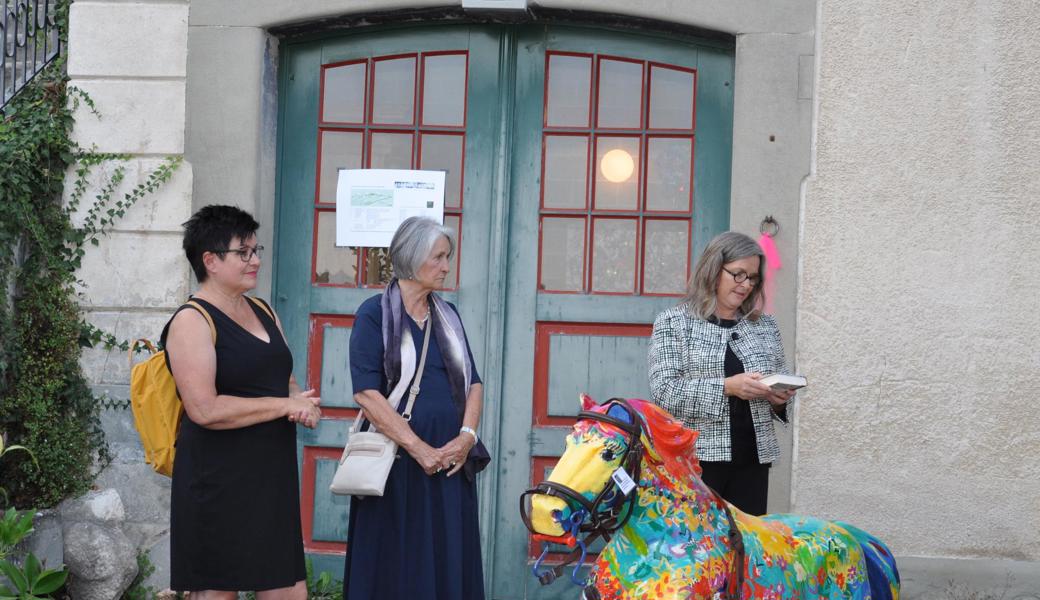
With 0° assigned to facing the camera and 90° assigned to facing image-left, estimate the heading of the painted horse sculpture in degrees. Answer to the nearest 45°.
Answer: approximately 45°

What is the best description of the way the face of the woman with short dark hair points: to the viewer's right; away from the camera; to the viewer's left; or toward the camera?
to the viewer's right

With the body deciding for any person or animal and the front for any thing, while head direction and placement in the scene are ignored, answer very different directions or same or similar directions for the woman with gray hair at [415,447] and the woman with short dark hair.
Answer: same or similar directions

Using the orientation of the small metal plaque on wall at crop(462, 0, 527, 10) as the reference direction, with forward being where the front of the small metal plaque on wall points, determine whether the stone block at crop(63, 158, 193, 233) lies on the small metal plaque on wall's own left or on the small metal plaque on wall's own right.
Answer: on the small metal plaque on wall's own right

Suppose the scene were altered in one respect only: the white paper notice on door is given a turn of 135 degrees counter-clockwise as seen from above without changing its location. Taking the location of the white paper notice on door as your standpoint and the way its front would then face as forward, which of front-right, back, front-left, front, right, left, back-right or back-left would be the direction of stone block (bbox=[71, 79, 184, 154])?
back-left

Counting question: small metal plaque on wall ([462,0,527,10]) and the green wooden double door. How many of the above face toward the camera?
2

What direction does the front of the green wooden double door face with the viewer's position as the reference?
facing the viewer

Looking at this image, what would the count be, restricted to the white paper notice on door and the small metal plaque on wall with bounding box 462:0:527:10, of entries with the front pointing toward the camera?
2

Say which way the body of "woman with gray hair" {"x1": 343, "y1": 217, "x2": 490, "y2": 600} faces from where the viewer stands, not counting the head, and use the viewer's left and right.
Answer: facing the viewer and to the right of the viewer

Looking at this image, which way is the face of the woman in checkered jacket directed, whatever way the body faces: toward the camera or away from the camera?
toward the camera

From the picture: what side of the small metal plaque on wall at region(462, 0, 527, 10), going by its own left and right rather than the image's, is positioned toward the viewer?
front

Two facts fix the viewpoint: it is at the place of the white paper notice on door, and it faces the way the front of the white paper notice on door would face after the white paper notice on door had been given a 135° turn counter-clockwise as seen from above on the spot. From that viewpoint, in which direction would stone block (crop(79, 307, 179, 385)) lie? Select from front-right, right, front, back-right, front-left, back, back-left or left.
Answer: back-left

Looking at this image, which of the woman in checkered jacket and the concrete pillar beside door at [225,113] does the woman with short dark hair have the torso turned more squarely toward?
the woman in checkered jacket

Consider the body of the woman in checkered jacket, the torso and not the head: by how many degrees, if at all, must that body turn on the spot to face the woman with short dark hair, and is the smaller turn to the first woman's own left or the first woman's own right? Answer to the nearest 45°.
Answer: approximately 135° to the first woman's own right
